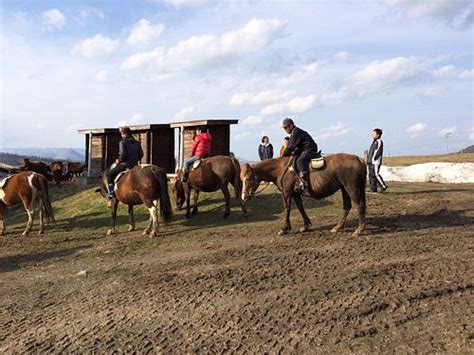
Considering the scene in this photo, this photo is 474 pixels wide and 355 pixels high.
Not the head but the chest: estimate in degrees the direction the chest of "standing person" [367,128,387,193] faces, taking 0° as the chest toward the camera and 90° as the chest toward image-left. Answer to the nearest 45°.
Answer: approximately 90°

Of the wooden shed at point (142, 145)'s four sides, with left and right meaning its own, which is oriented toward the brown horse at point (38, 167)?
right

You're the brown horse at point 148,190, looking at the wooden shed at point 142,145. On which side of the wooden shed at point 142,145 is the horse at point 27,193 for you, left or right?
left

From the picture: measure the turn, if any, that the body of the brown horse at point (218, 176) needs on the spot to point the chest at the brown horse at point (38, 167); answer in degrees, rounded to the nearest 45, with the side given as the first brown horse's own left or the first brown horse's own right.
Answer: approximately 45° to the first brown horse's own right

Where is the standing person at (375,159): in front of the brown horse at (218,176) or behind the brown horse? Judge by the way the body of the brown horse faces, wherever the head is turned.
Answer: behind

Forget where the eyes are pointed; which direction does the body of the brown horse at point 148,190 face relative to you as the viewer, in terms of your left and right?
facing away from the viewer and to the left of the viewer

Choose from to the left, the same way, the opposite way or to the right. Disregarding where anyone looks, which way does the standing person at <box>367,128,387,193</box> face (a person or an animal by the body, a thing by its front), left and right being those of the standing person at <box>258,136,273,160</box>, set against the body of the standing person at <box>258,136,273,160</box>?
to the right

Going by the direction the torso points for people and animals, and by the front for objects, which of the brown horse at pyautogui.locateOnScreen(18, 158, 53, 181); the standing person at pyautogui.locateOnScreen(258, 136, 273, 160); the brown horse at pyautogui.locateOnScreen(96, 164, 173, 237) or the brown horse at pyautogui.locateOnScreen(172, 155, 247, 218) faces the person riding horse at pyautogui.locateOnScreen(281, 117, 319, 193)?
the standing person

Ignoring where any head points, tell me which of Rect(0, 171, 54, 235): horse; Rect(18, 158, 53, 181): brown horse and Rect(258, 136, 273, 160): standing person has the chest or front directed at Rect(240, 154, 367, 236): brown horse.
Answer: the standing person

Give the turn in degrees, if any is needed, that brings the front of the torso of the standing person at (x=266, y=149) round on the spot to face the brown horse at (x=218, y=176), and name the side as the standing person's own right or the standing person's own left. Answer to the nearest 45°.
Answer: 0° — they already face it

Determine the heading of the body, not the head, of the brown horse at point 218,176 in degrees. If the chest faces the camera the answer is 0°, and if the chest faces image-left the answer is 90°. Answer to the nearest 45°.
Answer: approximately 90°

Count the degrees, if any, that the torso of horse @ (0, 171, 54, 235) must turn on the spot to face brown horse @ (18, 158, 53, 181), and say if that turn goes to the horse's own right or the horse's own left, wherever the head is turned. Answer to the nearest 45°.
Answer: approximately 90° to the horse's own right
